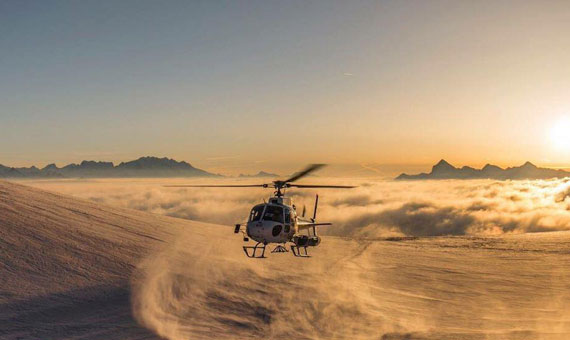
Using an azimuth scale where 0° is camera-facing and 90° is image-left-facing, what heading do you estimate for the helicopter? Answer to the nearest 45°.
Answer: approximately 45°
